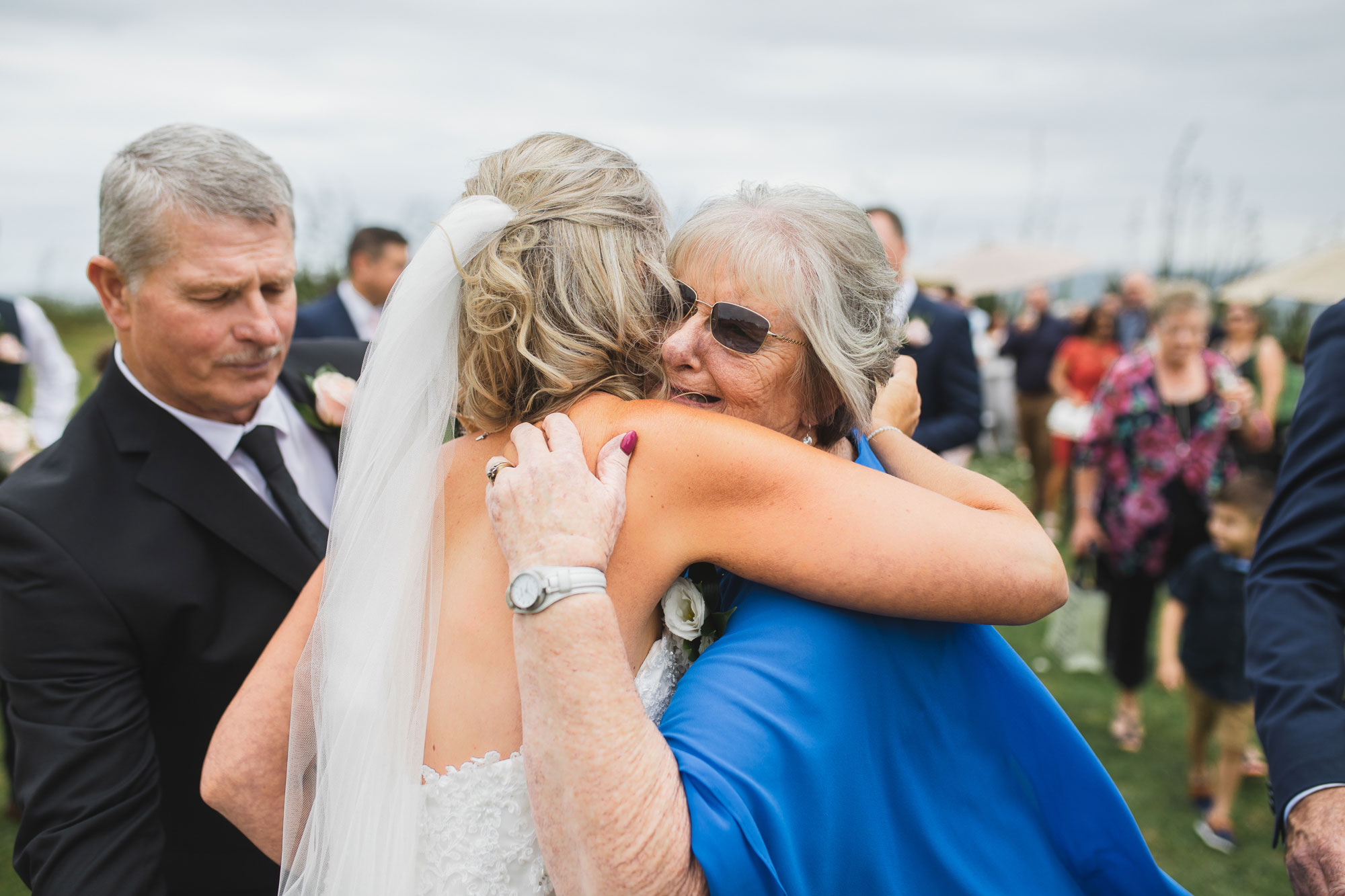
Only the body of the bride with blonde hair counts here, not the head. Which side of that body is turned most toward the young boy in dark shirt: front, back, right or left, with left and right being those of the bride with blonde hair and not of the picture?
front

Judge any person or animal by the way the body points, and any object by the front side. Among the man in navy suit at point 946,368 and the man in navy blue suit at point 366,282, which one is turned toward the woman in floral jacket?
the man in navy blue suit

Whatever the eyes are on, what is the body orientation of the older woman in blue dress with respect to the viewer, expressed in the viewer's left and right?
facing the viewer and to the left of the viewer

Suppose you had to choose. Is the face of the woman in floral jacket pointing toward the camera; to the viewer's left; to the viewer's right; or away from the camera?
toward the camera

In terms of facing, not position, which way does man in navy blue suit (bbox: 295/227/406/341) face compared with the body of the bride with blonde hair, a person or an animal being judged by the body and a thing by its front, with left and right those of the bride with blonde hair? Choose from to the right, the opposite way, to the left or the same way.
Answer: to the right

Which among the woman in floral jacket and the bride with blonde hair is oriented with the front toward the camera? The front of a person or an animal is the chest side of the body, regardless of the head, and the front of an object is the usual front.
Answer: the woman in floral jacket

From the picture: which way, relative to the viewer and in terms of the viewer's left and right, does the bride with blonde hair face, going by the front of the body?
facing away from the viewer and to the right of the viewer

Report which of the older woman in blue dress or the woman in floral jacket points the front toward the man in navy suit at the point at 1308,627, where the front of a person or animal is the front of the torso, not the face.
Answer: the woman in floral jacket

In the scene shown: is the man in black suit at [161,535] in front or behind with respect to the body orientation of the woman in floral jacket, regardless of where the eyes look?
in front

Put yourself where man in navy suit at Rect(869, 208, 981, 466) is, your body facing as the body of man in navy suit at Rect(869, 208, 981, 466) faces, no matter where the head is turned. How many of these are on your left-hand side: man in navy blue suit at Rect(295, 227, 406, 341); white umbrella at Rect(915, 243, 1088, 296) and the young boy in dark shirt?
1

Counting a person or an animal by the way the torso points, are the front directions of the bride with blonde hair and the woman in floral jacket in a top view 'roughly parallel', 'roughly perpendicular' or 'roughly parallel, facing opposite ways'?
roughly parallel, facing opposite ways

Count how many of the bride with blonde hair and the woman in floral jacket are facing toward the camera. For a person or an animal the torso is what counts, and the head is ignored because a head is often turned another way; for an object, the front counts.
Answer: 1

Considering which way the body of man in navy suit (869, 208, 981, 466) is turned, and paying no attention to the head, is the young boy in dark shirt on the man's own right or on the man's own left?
on the man's own left

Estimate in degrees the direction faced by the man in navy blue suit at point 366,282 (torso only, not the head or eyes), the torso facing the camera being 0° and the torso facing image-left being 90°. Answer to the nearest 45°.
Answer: approximately 315°

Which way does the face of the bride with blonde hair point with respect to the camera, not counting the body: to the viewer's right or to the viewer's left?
to the viewer's right

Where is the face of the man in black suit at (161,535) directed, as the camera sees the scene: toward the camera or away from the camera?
toward the camera

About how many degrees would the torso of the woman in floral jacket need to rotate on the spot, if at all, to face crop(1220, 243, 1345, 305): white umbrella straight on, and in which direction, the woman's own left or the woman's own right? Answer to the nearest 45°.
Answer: approximately 180°

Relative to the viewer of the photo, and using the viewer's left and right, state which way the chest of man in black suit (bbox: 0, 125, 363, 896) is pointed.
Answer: facing the viewer and to the right of the viewer

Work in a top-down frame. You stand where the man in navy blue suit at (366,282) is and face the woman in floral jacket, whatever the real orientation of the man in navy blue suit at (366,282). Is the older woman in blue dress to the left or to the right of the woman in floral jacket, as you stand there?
right

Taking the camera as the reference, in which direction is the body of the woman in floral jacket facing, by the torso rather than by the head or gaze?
toward the camera
